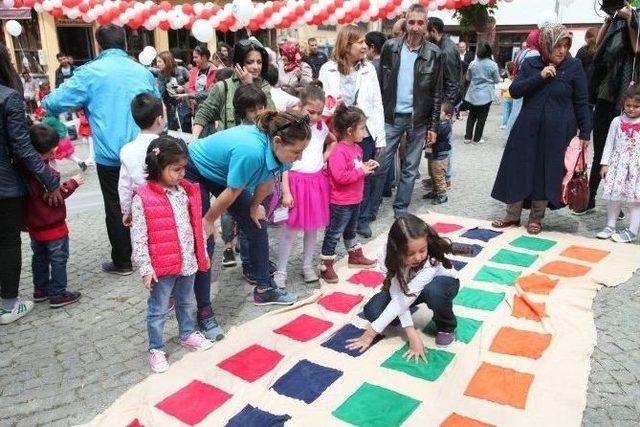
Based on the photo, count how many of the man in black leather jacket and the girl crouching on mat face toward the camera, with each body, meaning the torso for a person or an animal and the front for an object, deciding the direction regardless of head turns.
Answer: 2

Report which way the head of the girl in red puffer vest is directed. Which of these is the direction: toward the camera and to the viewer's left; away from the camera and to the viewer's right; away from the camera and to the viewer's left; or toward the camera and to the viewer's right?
toward the camera and to the viewer's right

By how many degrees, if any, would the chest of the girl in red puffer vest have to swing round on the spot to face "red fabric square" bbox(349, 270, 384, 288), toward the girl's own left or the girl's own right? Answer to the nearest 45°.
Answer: approximately 90° to the girl's own left

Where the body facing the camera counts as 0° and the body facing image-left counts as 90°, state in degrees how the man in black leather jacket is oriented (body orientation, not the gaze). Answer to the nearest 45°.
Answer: approximately 0°

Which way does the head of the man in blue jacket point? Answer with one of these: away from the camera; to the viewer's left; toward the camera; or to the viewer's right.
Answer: away from the camera

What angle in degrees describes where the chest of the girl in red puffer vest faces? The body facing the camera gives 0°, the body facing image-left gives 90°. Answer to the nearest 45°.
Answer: approximately 315°
